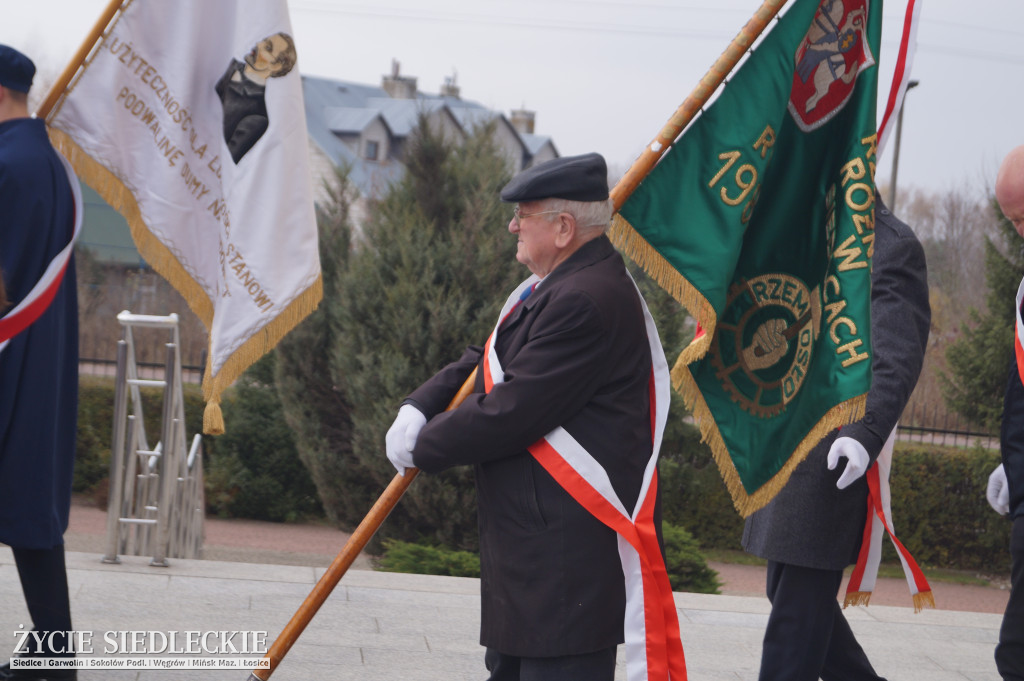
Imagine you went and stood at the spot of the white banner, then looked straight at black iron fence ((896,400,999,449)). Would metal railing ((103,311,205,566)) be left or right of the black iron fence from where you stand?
left

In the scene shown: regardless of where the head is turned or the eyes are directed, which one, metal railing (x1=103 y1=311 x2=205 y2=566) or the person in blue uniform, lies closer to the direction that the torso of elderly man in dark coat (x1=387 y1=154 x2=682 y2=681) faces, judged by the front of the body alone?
the person in blue uniform

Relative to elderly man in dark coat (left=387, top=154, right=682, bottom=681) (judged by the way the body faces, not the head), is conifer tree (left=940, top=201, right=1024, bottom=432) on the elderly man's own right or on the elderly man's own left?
on the elderly man's own right

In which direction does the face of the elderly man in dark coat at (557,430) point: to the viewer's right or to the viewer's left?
to the viewer's left

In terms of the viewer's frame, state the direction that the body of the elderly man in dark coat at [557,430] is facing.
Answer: to the viewer's left

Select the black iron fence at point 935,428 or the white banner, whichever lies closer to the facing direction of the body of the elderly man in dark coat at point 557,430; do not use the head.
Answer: the white banner

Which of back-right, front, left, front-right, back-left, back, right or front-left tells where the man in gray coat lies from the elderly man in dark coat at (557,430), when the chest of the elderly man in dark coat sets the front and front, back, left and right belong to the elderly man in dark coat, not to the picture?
back-right

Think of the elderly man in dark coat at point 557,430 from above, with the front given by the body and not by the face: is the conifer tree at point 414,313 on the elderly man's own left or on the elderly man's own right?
on the elderly man's own right

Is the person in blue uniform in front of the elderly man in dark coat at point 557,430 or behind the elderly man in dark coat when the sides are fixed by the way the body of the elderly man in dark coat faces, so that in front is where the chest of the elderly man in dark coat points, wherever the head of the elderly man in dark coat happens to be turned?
in front

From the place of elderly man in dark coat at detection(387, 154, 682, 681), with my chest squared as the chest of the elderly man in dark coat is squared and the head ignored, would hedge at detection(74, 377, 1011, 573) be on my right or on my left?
on my right

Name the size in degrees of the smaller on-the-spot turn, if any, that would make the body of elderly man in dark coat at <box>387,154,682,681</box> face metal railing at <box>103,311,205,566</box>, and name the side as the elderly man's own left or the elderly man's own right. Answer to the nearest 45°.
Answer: approximately 45° to the elderly man's own right

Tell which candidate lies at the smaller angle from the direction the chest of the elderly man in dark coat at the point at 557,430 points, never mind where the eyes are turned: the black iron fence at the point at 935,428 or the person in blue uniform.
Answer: the person in blue uniform

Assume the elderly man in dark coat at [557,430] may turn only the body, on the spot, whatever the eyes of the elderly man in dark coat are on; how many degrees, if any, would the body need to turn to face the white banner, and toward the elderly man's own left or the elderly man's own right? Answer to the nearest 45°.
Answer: approximately 45° to the elderly man's own right
